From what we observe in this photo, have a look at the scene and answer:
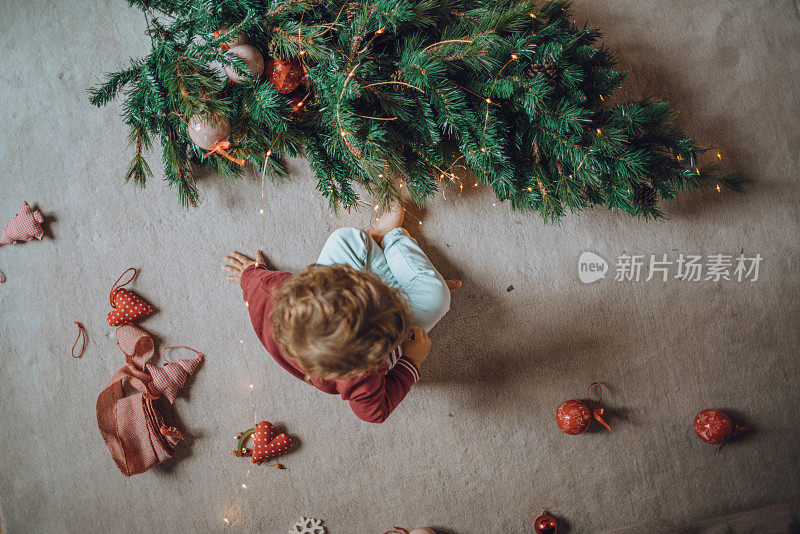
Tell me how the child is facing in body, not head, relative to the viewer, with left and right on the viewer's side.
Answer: facing away from the viewer and to the right of the viewer
